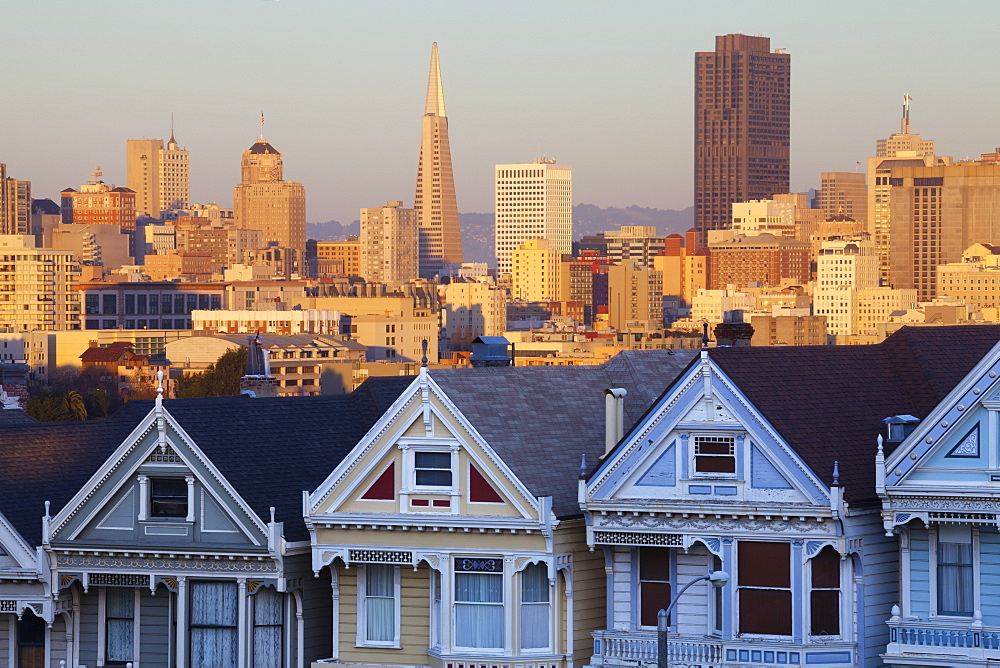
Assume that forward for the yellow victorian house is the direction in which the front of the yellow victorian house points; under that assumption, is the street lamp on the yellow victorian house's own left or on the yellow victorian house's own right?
on the yellow victorian house's own left

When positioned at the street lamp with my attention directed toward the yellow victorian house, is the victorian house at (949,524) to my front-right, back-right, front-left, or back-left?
back-right

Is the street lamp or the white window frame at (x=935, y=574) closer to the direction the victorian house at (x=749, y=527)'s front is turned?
the street lamp

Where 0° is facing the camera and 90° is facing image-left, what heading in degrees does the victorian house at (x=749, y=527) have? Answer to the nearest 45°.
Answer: approximately 45°

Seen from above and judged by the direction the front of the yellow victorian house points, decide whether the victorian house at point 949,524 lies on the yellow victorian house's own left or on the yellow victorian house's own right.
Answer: on the yellow victorian house's own left

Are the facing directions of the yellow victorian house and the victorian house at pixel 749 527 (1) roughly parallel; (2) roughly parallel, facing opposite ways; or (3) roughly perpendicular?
roughly parallel

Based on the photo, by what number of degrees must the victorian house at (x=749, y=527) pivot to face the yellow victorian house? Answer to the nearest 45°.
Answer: approximately 45° to its right

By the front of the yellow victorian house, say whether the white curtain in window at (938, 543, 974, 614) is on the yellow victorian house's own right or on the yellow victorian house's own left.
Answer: on the yellow victorian house's own left

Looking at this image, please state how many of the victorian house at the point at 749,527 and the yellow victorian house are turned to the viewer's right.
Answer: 0

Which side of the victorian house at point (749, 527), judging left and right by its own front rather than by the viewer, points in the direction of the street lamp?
front

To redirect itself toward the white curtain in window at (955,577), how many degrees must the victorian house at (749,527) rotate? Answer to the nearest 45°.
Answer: approximately 135° to its left

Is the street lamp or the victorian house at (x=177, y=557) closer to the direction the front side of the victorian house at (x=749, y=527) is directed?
the street lamp
